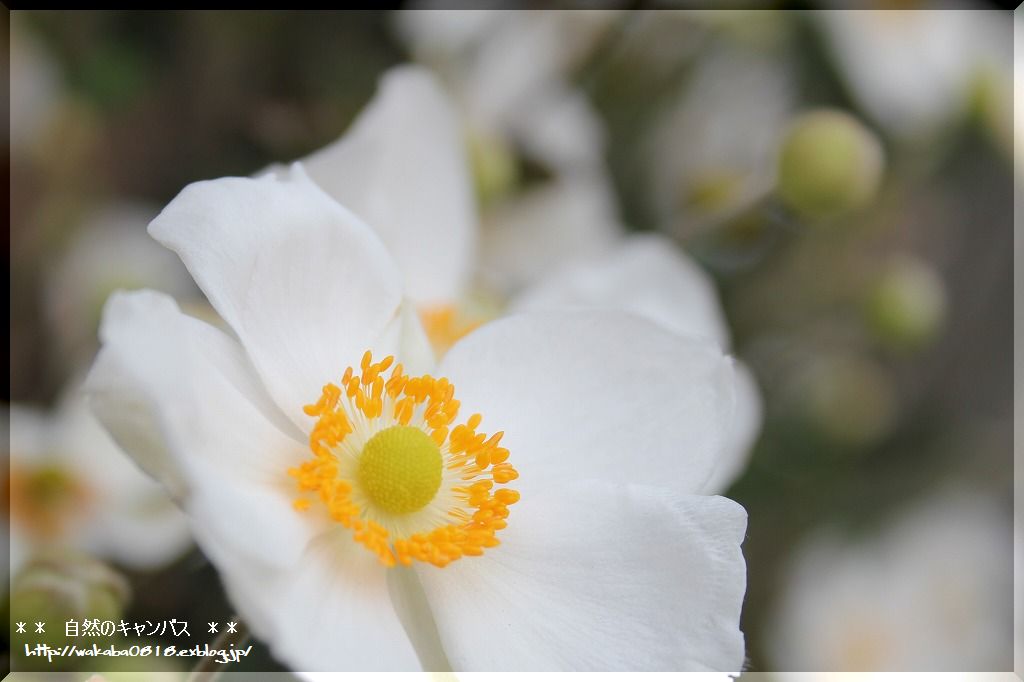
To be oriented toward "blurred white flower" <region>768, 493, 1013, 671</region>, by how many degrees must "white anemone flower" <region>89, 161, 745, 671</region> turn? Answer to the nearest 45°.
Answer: approximately 135° to its left

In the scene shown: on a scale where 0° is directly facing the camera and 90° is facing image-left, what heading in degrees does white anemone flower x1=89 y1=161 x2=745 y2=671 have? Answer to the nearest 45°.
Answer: approximately 0°

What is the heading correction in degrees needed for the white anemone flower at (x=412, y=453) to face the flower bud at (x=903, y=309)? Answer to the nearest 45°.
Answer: approximately 135° to its left

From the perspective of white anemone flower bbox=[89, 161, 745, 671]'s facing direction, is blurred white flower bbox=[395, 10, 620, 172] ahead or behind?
behind
